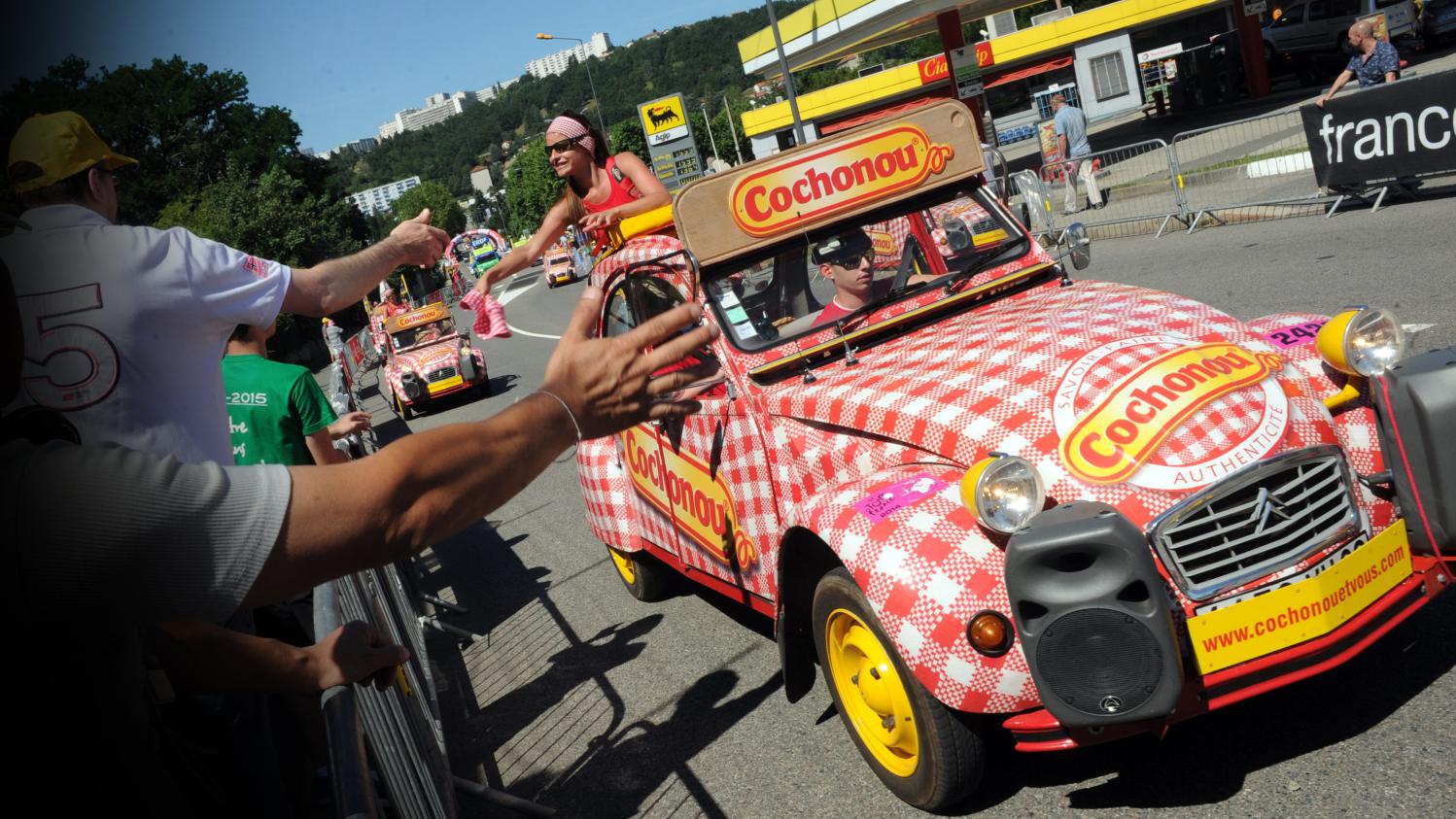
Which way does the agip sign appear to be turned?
toward the camera

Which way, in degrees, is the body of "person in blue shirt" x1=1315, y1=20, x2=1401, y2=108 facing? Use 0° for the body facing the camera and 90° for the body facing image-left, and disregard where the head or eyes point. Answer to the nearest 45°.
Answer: approximately 45°

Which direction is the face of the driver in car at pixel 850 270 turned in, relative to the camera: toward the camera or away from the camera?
toward the camera

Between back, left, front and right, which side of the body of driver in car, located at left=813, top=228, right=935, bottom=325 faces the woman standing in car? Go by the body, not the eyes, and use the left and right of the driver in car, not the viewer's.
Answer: back

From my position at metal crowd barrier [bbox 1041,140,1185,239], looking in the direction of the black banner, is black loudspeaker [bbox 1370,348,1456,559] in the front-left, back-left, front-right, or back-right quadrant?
front-right

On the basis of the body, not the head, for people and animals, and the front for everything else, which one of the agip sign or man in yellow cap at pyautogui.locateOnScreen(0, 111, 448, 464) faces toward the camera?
the agip sign

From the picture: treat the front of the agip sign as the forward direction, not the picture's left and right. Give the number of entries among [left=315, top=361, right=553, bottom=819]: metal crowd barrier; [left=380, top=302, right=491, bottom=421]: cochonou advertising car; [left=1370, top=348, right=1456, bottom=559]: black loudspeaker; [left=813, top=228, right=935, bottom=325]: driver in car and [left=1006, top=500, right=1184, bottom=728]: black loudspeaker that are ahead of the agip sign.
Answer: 5

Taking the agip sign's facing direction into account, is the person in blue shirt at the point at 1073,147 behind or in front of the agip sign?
in front

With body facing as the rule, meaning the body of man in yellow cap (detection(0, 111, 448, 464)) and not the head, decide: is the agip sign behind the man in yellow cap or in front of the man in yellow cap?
in front

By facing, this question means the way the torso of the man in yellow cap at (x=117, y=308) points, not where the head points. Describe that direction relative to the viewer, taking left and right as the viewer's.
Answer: facing away from the viewer and to the right of the viewer

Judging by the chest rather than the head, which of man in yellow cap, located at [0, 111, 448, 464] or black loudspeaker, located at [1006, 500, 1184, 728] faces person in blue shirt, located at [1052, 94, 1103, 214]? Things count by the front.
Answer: the man in yellow cap

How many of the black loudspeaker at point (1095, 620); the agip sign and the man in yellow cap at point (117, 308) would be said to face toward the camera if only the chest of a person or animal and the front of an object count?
2

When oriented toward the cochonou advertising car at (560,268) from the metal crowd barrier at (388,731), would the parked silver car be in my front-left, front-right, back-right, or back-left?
front-right

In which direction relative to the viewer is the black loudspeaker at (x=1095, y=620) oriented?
toward the camera

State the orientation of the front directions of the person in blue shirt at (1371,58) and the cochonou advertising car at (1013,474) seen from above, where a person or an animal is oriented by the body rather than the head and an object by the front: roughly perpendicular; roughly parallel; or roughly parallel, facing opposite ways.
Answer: roughly perpendicular

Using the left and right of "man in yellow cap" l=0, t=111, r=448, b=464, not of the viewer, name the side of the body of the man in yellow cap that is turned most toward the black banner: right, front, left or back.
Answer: front

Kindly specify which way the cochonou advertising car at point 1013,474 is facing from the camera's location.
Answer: facing the viewer and to the right of the viewer

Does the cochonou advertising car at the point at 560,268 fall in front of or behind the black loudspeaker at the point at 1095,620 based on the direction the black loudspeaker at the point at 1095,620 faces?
behind
